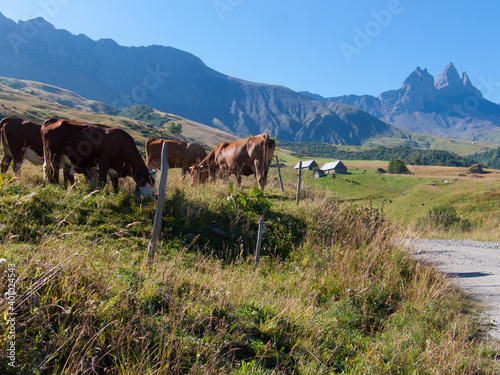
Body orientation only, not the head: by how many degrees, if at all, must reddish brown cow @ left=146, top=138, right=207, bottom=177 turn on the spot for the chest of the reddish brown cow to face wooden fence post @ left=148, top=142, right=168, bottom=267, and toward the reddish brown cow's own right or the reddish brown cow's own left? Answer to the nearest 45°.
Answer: approximately 90° to the reddish brown cow's own right

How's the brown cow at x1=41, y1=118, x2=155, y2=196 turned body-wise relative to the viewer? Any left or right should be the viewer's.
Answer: facing to the right of the viewer

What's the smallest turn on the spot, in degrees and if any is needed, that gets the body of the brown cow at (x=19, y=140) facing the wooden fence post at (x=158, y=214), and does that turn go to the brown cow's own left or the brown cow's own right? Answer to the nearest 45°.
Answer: approximately 90° to the brown cow's own right

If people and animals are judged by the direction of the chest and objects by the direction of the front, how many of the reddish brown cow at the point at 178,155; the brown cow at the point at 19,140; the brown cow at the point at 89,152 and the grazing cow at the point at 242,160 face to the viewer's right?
3

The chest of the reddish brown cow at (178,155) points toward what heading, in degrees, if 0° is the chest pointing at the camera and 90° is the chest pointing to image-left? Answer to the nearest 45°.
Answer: approximately 270°

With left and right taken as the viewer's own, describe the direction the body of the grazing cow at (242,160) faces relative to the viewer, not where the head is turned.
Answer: facing away from the viewer and to the left of the viewer

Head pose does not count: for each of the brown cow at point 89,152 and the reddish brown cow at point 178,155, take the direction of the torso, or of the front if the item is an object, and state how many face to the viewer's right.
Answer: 2

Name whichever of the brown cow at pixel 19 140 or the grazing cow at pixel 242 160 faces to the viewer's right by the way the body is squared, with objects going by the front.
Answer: the brown cow
